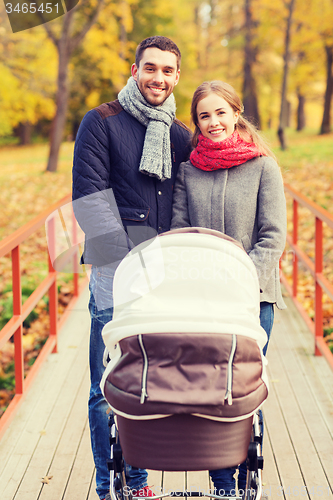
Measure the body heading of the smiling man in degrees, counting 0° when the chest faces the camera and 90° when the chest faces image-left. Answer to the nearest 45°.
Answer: approximately 315°

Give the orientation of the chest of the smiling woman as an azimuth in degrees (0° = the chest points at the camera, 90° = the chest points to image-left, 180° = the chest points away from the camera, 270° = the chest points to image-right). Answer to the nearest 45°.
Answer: approximately 0°

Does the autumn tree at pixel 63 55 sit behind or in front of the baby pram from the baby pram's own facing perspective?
behind

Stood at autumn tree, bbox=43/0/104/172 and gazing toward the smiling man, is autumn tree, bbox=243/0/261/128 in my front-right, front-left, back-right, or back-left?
back-left

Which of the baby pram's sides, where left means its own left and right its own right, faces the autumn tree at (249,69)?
back

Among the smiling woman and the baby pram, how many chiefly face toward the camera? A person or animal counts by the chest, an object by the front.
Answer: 2

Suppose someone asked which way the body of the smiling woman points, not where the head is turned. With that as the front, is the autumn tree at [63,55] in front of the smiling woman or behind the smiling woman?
behind

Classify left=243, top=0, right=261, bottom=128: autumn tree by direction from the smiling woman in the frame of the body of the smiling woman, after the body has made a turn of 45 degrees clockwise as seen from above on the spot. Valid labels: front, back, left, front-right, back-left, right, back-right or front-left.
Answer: back-right

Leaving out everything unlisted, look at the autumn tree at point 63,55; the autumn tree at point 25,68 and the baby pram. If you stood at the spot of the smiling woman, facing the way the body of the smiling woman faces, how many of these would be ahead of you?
1
